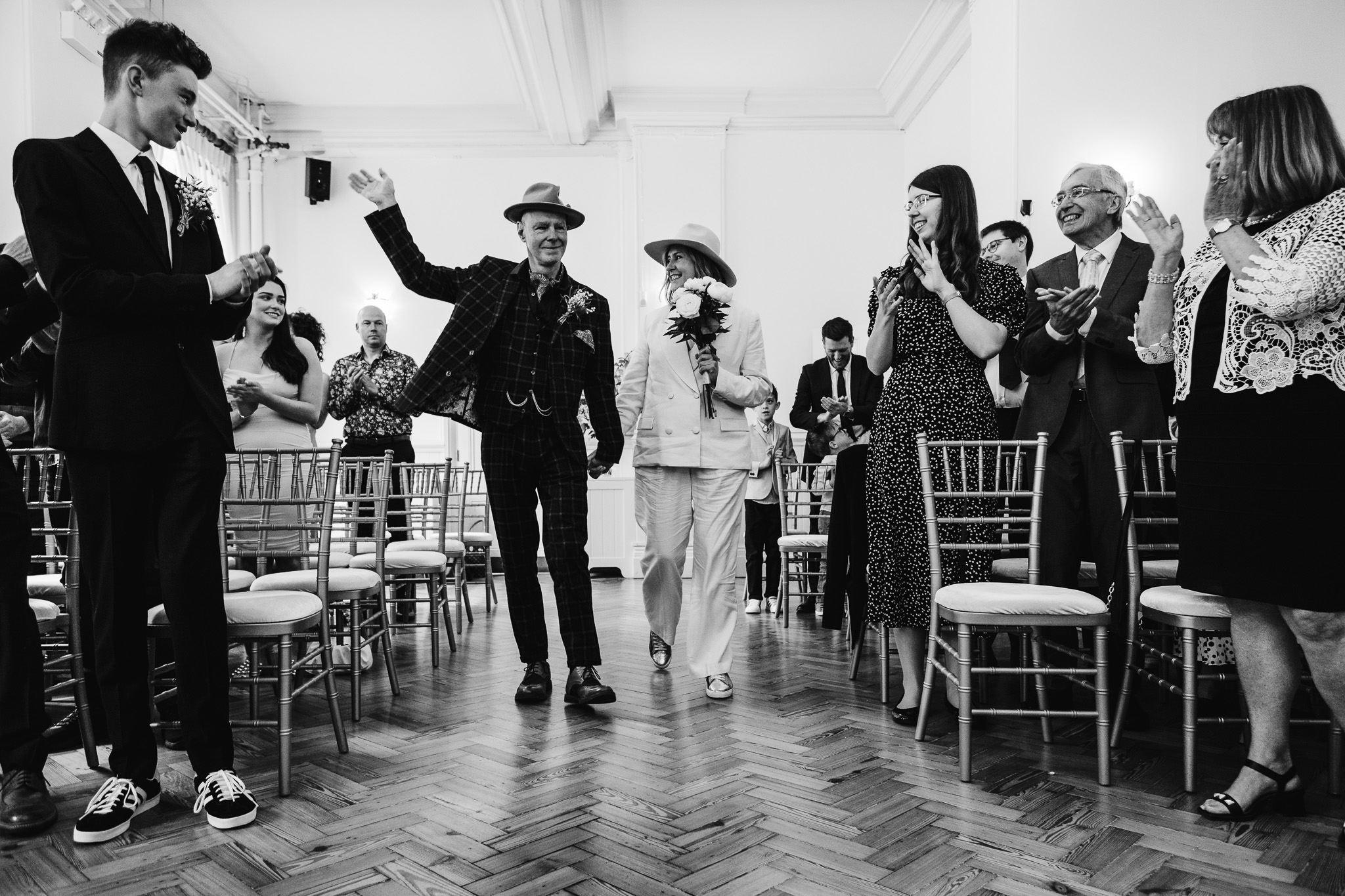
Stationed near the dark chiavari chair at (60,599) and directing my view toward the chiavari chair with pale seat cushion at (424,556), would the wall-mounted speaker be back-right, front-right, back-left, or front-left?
front-left

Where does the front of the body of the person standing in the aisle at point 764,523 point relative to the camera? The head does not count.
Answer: toward the camera

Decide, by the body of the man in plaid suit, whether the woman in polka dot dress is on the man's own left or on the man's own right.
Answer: on the man's own left

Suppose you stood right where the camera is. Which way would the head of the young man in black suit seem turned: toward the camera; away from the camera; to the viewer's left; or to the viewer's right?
to the viewer's right

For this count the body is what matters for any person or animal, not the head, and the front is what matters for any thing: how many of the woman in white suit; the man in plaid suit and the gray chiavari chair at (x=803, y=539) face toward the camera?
3

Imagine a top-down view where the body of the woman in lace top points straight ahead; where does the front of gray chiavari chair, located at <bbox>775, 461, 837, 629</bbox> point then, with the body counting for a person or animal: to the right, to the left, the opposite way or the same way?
to the left

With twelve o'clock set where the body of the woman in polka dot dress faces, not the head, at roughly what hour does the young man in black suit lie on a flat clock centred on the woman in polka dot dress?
The young man in black suit is roughly at 12 o'clock from the woman in polka dot dress.

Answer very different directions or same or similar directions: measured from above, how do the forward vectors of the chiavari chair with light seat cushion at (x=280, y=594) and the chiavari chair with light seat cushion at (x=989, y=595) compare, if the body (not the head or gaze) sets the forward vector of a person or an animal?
same or similar directions

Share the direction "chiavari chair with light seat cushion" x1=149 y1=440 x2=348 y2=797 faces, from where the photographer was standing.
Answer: facing the viewer and to the left of the viewer

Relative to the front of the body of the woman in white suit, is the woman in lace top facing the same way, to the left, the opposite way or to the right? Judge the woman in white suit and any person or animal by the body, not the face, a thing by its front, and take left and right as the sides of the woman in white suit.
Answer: to the right

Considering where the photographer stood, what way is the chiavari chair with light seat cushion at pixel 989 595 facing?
facing the viewer

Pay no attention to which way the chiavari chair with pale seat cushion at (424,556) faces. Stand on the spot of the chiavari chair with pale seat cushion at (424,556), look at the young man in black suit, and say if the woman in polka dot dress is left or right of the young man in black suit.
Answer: left

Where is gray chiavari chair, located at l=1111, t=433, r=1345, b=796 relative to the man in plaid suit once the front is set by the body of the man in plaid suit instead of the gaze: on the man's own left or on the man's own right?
on the man's own left
